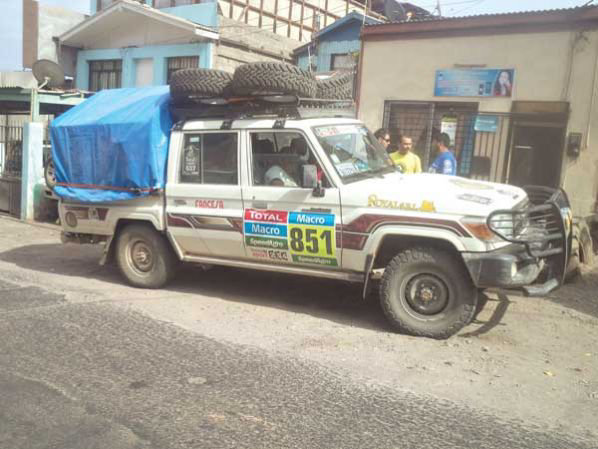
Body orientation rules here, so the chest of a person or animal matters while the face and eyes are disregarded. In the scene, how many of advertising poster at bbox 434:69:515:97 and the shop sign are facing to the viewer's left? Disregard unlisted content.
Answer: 0

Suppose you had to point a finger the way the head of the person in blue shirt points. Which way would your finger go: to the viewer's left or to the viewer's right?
to the viewer's left

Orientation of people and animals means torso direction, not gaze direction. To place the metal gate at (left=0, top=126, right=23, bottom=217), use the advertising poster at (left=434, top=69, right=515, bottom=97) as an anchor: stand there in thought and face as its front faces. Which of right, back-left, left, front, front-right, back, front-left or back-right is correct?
right

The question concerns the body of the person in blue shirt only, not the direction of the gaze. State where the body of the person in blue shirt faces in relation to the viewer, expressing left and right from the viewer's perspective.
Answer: facing to the left of the viewer

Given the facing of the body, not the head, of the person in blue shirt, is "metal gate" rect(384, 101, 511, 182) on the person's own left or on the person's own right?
on the person's own right

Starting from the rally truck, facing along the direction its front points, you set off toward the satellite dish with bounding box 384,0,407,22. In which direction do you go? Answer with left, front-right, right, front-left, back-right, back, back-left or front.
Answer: back-left

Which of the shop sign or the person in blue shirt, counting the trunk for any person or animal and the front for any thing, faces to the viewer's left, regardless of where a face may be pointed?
the person in blue shirt

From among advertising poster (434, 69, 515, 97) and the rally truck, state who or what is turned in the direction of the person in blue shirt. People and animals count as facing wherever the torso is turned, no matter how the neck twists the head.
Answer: the advertising poster

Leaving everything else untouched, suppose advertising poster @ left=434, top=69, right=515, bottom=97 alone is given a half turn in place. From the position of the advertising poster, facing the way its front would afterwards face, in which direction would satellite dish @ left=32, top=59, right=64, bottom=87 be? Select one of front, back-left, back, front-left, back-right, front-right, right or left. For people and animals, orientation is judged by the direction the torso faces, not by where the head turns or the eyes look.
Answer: left

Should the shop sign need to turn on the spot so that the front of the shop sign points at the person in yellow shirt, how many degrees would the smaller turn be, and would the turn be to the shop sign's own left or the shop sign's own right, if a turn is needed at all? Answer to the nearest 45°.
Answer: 0° — it already faces them

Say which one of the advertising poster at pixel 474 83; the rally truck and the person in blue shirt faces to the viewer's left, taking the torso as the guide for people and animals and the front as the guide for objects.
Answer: the person in blue shirt
